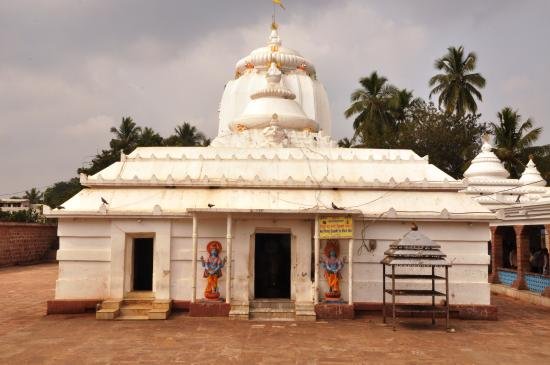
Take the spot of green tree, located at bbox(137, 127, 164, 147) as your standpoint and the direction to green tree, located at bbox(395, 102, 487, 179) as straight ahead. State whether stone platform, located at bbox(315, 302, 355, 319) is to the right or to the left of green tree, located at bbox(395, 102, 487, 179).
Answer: right

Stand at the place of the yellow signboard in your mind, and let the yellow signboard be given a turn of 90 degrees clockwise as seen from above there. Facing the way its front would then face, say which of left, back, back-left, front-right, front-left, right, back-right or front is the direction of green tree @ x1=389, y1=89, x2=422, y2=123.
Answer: right

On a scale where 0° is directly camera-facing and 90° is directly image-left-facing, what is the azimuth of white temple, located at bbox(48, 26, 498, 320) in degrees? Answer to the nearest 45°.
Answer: approximately 0°

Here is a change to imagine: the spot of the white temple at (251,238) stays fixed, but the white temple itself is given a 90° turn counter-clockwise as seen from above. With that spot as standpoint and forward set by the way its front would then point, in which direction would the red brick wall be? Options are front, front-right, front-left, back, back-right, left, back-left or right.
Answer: back-left

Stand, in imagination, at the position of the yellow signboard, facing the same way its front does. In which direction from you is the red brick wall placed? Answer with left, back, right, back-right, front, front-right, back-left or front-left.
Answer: back-right

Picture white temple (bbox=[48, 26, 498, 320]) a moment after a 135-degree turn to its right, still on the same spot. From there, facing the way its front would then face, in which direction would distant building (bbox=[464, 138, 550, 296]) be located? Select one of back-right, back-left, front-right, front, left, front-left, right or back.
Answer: right

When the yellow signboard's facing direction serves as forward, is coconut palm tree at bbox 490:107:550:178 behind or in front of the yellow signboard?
behind

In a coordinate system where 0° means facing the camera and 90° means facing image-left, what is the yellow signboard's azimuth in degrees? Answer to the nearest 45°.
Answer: approximately 0°

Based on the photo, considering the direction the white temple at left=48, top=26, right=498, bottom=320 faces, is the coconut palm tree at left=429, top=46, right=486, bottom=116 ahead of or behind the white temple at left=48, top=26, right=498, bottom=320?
behind

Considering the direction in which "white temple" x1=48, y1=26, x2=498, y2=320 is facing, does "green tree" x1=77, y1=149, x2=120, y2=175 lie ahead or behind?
behind
